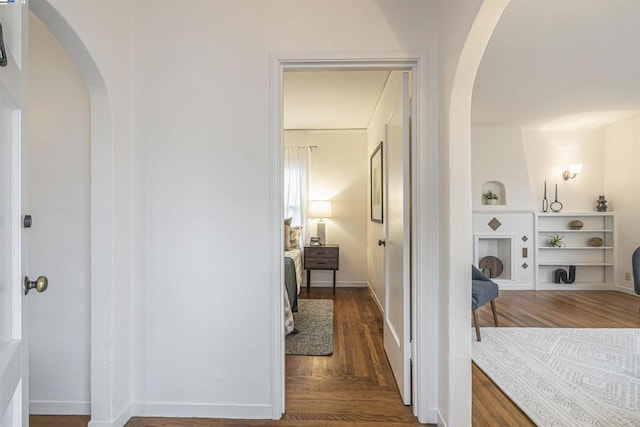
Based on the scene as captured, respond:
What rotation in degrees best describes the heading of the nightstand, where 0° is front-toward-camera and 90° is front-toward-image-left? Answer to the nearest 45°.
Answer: approximately 0°

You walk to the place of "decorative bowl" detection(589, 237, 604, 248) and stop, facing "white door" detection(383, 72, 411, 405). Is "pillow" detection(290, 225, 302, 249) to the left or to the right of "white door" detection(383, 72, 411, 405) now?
right

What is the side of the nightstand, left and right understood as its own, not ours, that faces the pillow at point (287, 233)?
right

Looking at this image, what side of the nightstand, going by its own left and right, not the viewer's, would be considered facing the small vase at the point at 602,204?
left

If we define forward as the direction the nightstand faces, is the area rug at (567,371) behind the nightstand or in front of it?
in front

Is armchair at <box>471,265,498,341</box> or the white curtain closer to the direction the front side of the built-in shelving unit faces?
the armchair

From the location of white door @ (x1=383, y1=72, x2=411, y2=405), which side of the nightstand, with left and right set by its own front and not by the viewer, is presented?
front

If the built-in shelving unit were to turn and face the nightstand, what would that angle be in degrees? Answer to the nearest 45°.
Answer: approximately 45° to its right

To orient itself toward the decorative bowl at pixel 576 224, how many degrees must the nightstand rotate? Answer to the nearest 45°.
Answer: approximately 90° to its left

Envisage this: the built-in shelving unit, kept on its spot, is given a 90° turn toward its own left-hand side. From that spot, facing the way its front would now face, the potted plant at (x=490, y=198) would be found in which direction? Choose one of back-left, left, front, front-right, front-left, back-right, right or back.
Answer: back-right

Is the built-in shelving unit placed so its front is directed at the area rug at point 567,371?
yes

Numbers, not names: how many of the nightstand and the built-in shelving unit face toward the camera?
2

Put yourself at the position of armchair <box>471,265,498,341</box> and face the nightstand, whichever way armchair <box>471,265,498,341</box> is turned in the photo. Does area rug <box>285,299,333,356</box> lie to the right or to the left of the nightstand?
left

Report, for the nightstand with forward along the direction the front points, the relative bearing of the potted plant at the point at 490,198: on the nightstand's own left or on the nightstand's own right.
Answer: on the nightstand's own left

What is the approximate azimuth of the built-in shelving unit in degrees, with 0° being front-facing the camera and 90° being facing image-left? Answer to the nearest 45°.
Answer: approximately 0°

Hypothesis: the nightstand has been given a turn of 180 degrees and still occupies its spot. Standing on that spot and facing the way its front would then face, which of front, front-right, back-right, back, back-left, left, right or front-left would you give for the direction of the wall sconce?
right
